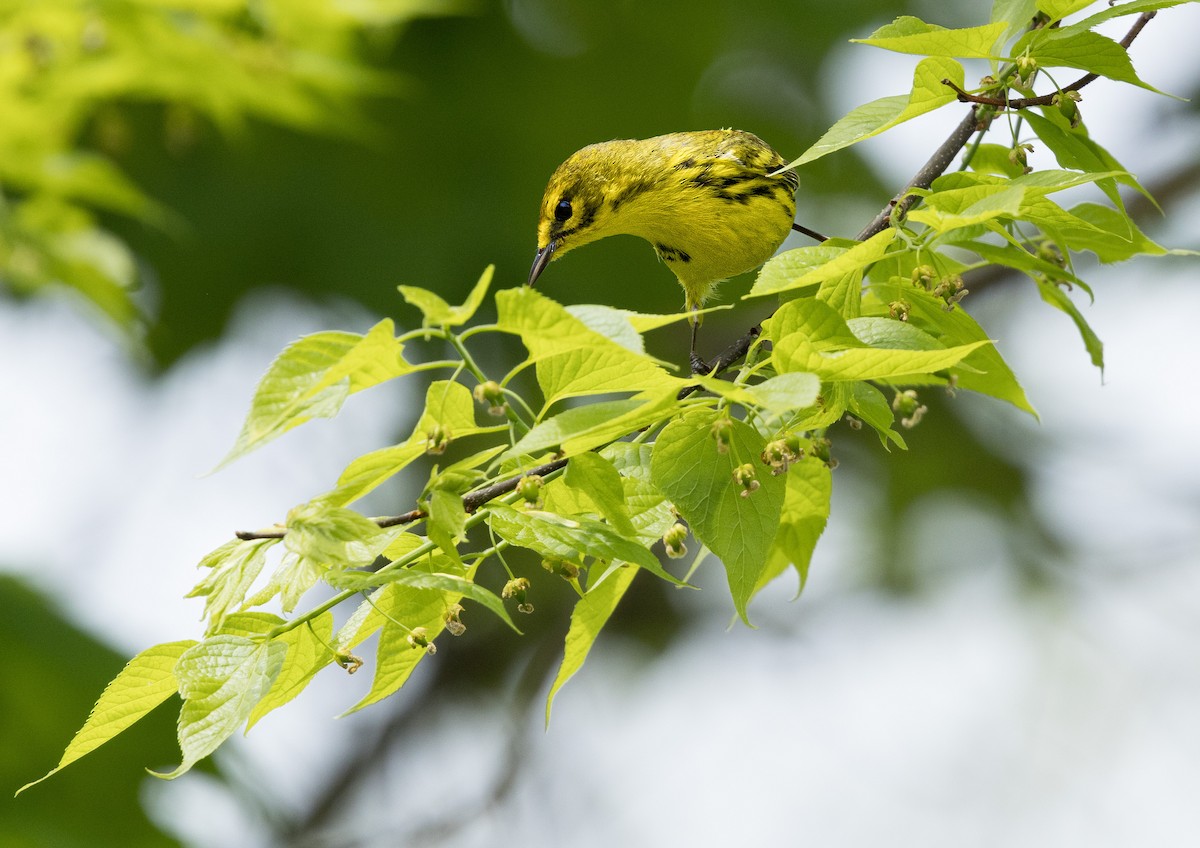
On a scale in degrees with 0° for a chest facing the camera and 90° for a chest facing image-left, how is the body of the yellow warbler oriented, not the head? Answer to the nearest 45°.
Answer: approximately 90°
